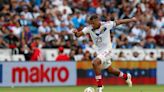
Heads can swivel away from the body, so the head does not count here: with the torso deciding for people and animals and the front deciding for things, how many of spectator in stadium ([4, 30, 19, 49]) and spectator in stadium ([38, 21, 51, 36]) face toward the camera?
2

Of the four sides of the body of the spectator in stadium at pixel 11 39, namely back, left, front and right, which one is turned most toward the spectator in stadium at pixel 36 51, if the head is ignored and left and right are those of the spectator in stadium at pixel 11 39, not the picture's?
left

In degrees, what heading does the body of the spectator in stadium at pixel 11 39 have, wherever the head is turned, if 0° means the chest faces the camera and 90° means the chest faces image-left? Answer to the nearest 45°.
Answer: approximately 0°

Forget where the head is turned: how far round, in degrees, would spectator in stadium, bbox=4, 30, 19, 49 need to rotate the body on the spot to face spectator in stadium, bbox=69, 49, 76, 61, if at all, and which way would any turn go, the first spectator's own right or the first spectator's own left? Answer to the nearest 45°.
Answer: approximately 90° to the first spectator's own left

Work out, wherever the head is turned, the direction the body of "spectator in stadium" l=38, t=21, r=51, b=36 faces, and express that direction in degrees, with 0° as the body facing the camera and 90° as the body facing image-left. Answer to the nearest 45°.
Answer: approximately 0°

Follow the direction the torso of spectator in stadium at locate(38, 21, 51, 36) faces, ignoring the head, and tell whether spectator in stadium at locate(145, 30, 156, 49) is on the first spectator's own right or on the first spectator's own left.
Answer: on the first spectator's own left
